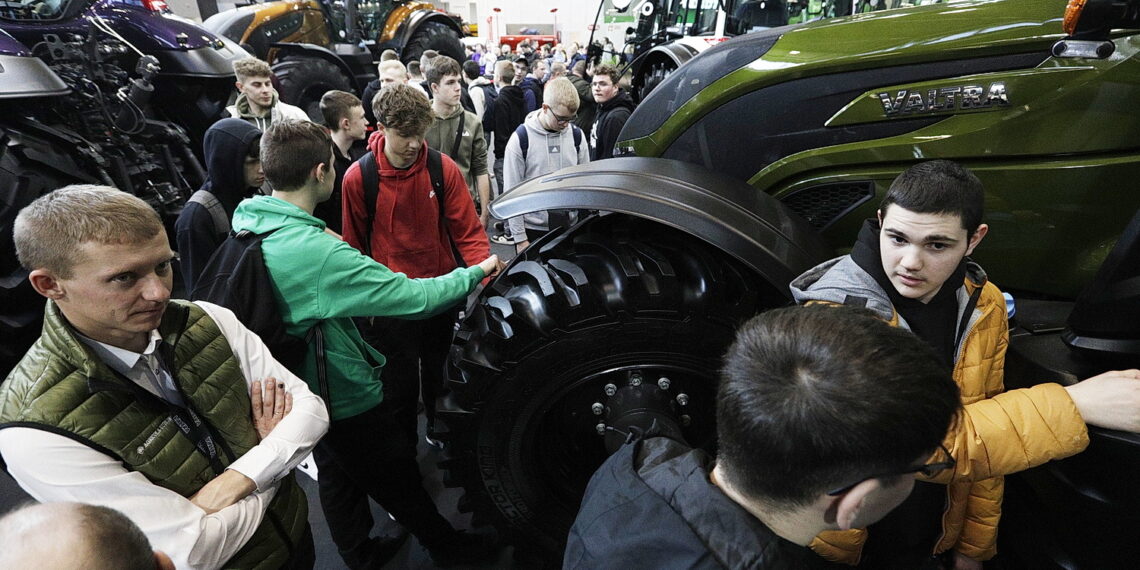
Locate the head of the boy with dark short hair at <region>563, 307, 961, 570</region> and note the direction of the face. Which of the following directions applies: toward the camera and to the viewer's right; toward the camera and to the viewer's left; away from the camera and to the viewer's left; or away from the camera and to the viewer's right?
away from the camera and to the viewer's right

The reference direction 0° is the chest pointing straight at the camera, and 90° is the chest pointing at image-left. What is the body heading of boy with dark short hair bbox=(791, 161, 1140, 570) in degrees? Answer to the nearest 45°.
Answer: approximately 0°

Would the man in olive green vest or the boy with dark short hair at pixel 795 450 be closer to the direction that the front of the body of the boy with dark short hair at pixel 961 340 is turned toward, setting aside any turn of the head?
the boy with dark short hair

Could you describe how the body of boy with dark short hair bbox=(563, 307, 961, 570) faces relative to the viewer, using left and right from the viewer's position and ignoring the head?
facing away from the viewer and to the right of the viewer

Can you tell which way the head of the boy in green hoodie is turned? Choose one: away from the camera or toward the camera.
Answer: away from the camera
